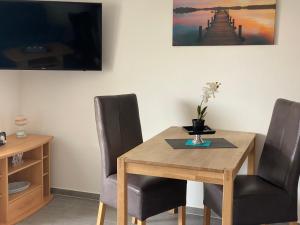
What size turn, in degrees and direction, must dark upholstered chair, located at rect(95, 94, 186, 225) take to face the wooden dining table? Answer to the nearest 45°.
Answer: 0° — it already faces it

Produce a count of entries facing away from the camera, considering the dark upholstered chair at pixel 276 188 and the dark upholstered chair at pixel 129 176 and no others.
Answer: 0

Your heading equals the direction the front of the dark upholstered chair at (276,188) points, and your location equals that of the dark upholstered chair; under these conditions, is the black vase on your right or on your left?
on your right

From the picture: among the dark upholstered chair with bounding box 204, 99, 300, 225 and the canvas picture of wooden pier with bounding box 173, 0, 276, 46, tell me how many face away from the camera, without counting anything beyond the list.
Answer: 0

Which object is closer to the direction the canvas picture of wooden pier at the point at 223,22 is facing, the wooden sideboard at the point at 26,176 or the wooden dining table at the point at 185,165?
the wooden dining table

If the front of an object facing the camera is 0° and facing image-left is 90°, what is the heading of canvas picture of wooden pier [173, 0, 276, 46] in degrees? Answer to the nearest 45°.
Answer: approximately 0°

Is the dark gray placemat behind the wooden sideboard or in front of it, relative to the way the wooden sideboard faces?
in front

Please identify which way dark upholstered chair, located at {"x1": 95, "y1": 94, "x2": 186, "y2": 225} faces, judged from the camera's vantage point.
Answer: facing the viewer and to the right of the viewer

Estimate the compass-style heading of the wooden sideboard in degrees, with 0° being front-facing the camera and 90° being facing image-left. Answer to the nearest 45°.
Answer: approximately 315°
